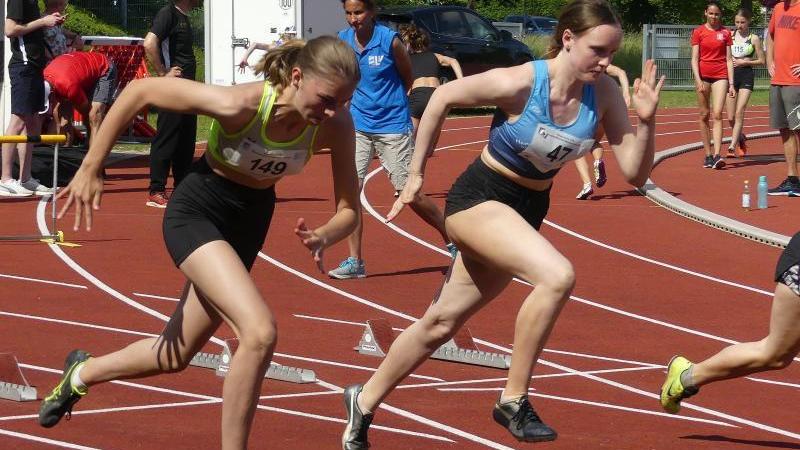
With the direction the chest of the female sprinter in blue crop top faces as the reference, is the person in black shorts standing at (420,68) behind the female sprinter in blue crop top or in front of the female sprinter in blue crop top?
behind

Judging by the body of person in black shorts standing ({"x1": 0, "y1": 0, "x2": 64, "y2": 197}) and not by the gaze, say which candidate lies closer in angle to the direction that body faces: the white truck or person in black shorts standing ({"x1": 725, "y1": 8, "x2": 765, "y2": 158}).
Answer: the person in black shorts standing

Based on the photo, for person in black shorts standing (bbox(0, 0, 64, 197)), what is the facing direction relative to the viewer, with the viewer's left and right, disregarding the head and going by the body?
facing to the right of the viewer

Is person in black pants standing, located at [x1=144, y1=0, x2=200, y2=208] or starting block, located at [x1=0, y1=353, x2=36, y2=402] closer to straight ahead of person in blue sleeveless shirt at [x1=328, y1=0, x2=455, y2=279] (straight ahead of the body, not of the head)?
the starting block

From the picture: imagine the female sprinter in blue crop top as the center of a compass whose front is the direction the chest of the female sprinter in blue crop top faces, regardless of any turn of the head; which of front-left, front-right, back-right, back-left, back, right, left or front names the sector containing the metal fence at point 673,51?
back-left

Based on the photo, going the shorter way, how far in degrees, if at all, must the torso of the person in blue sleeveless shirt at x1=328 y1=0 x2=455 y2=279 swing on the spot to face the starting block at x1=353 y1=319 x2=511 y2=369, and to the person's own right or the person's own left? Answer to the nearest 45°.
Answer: approximately 45° to the person's own left

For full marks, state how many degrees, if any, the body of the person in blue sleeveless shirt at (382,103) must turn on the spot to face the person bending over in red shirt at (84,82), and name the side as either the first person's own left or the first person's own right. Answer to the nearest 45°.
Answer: approximately 90° to the first person's own right
